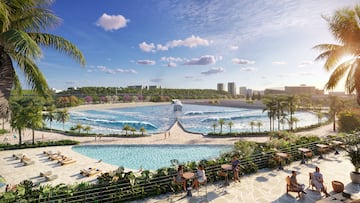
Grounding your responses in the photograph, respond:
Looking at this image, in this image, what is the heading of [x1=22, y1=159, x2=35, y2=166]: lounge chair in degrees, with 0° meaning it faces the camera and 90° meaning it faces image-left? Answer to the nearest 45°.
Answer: approximately 270°

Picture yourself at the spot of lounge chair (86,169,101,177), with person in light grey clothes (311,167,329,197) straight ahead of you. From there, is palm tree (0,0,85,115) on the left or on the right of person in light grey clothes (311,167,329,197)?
right

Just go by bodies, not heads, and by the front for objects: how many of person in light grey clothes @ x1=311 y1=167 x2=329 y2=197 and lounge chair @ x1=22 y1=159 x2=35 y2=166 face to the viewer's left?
0

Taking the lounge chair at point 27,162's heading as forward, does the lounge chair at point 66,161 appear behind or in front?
in front

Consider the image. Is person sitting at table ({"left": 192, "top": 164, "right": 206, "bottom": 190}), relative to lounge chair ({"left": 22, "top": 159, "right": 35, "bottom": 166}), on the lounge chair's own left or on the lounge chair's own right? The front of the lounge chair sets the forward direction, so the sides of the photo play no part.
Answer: on the lounge chair's own right

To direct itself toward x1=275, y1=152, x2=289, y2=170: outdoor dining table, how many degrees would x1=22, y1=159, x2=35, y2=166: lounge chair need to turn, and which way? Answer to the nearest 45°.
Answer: approximately 45° to its right

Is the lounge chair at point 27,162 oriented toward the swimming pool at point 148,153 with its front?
yes

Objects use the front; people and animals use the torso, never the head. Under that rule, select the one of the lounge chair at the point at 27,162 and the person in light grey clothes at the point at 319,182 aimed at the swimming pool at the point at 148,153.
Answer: the lounge chair
